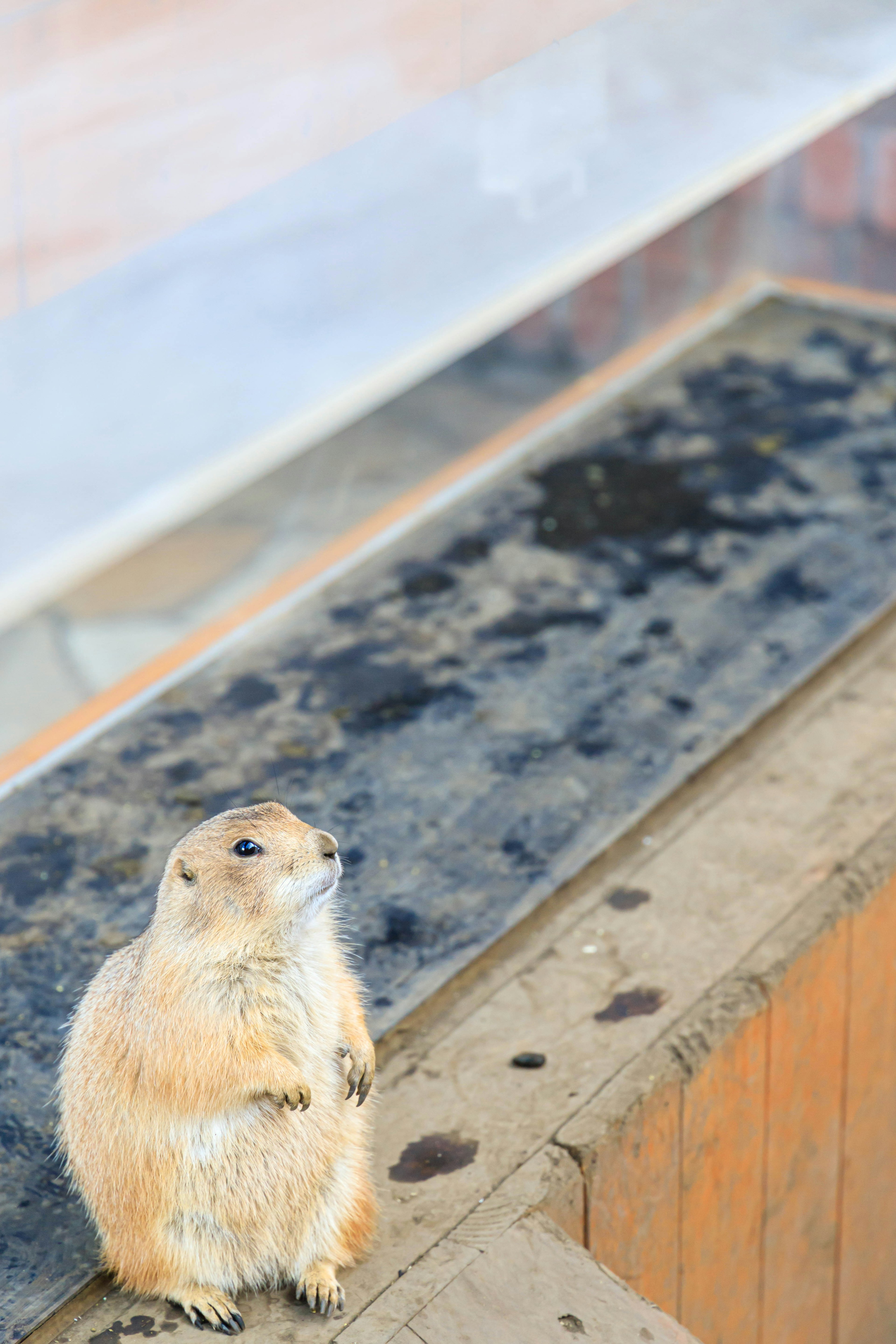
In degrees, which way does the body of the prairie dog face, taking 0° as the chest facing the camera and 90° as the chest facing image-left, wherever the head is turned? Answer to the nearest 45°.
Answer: approximately 315°
